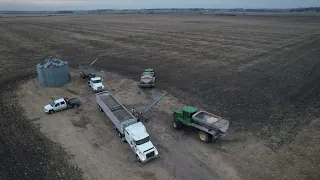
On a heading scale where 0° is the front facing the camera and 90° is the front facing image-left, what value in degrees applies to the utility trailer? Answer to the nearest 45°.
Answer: approximately 315°

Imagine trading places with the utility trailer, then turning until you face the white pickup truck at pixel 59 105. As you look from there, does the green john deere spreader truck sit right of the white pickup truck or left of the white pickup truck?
left

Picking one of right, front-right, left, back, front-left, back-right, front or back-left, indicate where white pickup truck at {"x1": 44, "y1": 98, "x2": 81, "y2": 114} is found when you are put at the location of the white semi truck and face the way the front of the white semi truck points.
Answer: back

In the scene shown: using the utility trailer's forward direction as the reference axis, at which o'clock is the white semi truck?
The white semi truck is roughly at 1 o'clock from the utility trailer.

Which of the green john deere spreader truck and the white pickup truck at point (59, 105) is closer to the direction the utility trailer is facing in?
the green john deere spreader truck

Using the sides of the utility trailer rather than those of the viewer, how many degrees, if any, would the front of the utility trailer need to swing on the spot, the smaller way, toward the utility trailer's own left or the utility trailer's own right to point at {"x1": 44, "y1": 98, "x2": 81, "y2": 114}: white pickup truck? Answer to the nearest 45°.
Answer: approximately 45° to the utility trailer's own right

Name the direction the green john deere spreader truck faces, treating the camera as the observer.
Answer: facing away from the viewer and to the left of the viewer

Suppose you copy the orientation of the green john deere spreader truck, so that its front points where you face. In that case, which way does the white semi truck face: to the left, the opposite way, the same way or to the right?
the opposite way

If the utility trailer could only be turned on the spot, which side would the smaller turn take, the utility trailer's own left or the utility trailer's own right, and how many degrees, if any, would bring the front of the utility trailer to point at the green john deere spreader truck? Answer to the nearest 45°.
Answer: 0° — it already faces it

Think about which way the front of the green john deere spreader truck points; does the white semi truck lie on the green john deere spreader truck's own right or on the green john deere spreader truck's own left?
on the green john deere spreader truck's own left

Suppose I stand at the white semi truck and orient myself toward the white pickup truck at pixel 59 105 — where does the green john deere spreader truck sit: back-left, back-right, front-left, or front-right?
back-right

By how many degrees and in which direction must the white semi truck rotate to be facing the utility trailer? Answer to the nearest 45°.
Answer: approximately 135° to its left
